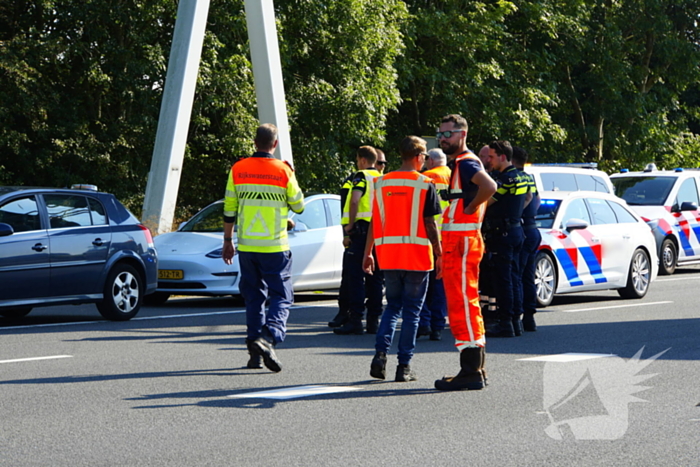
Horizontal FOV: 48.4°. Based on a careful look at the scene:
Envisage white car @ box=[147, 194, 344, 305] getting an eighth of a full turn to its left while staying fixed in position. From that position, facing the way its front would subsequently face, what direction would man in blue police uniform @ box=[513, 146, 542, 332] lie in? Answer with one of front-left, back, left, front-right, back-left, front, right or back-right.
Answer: front-left

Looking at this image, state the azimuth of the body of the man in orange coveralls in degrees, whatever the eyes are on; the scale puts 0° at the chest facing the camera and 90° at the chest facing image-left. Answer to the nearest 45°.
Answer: approximately 90°

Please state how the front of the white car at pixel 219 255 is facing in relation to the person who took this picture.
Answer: facing the viewer and to the left of the viewer

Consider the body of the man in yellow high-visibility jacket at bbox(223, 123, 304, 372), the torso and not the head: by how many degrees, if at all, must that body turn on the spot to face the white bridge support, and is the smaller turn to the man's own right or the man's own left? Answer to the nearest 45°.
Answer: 0° — they already face it

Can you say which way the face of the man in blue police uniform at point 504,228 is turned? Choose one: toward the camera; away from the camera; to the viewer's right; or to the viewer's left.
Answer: to the viewer's left

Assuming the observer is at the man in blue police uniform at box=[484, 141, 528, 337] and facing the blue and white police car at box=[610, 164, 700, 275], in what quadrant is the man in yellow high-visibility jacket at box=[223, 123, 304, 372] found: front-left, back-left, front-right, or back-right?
back-left

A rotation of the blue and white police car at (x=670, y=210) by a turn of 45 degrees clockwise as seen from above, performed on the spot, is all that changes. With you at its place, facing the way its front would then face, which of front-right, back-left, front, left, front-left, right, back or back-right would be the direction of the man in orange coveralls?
left

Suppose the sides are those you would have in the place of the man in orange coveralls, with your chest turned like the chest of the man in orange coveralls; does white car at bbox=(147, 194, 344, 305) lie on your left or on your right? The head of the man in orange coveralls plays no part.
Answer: on your right

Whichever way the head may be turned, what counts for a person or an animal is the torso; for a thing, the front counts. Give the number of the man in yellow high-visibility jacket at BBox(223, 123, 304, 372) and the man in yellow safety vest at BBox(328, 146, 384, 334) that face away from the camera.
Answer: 1

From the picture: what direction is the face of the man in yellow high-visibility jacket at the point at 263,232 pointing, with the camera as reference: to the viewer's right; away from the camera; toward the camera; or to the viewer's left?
away from the camera

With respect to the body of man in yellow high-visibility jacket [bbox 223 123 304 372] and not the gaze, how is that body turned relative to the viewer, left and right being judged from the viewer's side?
facing away from the viewer

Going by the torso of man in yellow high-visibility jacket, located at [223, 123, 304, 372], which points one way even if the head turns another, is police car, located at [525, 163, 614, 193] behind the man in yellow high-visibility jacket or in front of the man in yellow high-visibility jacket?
in front

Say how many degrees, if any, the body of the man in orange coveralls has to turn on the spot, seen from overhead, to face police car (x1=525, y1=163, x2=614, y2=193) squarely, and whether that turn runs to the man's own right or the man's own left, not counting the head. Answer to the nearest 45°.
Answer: approximately 90° to the man's own right

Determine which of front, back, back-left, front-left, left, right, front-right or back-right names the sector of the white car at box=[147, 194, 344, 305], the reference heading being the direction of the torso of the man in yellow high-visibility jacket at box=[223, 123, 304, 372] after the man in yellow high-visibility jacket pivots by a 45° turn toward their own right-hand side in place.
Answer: front-left

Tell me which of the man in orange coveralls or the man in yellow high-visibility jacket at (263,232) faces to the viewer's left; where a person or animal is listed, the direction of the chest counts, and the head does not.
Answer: the man in orange coveralls
